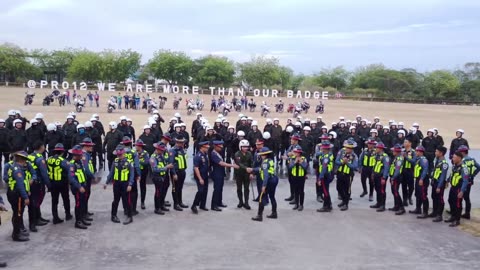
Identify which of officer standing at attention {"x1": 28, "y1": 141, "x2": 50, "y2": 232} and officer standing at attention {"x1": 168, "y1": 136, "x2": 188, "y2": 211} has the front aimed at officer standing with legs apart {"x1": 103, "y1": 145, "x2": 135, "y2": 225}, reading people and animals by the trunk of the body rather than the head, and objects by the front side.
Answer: officer standing at attention {"x1": 28, "y1": 141, "x2": 50, "y2": 232}

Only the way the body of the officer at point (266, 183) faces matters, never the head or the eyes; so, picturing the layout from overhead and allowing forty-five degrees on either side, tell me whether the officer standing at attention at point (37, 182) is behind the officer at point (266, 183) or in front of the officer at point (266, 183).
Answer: in front

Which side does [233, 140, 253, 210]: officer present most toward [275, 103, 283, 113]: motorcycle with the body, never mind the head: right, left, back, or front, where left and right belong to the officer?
back

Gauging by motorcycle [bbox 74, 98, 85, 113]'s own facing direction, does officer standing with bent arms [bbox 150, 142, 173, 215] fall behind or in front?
in front

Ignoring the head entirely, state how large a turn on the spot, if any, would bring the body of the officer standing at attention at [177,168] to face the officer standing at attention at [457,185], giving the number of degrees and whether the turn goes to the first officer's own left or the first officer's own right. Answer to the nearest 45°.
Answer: approximately 45° to the first officer's own left

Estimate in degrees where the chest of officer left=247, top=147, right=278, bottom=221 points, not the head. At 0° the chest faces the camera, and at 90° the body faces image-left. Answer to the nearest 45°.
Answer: approximately 90°

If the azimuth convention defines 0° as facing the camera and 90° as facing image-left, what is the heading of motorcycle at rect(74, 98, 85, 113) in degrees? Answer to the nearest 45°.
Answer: approximately 0°

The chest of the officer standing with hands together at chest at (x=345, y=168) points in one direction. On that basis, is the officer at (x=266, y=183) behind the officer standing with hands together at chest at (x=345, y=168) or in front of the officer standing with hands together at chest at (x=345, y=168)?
in front

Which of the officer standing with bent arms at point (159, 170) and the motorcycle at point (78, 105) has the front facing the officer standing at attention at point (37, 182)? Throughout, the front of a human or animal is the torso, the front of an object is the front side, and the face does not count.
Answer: the motorcycle
